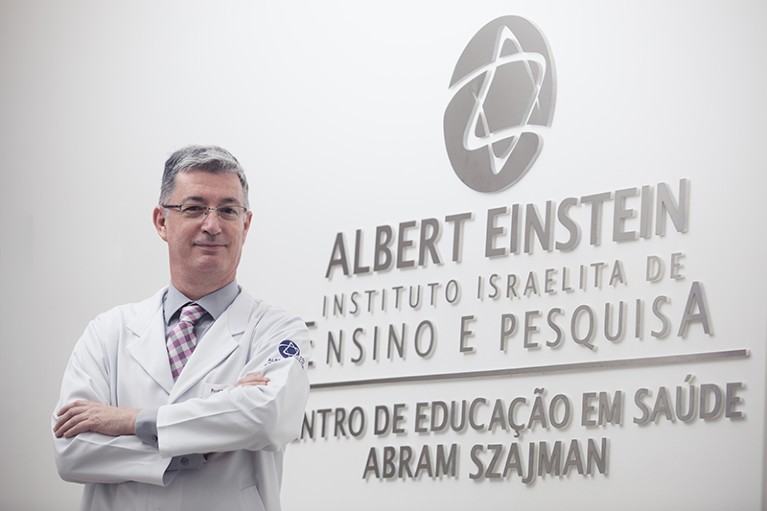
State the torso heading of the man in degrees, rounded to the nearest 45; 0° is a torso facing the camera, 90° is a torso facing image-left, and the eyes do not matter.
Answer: approximately 0°
